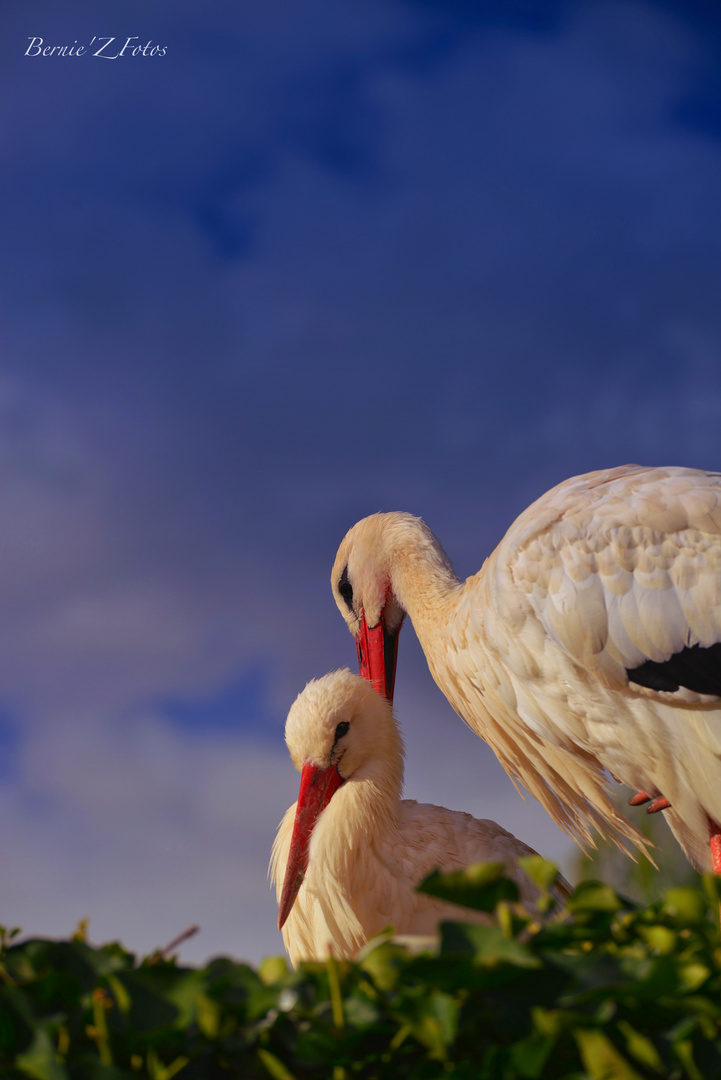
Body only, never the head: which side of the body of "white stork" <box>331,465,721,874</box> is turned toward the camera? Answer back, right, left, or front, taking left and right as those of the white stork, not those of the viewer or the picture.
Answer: left

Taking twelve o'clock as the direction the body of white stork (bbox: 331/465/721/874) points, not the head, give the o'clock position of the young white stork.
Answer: The young white stork is roughly at 12 o'clock from the white stork.

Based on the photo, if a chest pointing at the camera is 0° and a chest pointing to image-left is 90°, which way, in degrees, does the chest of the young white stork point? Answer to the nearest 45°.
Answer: approximately 45°
